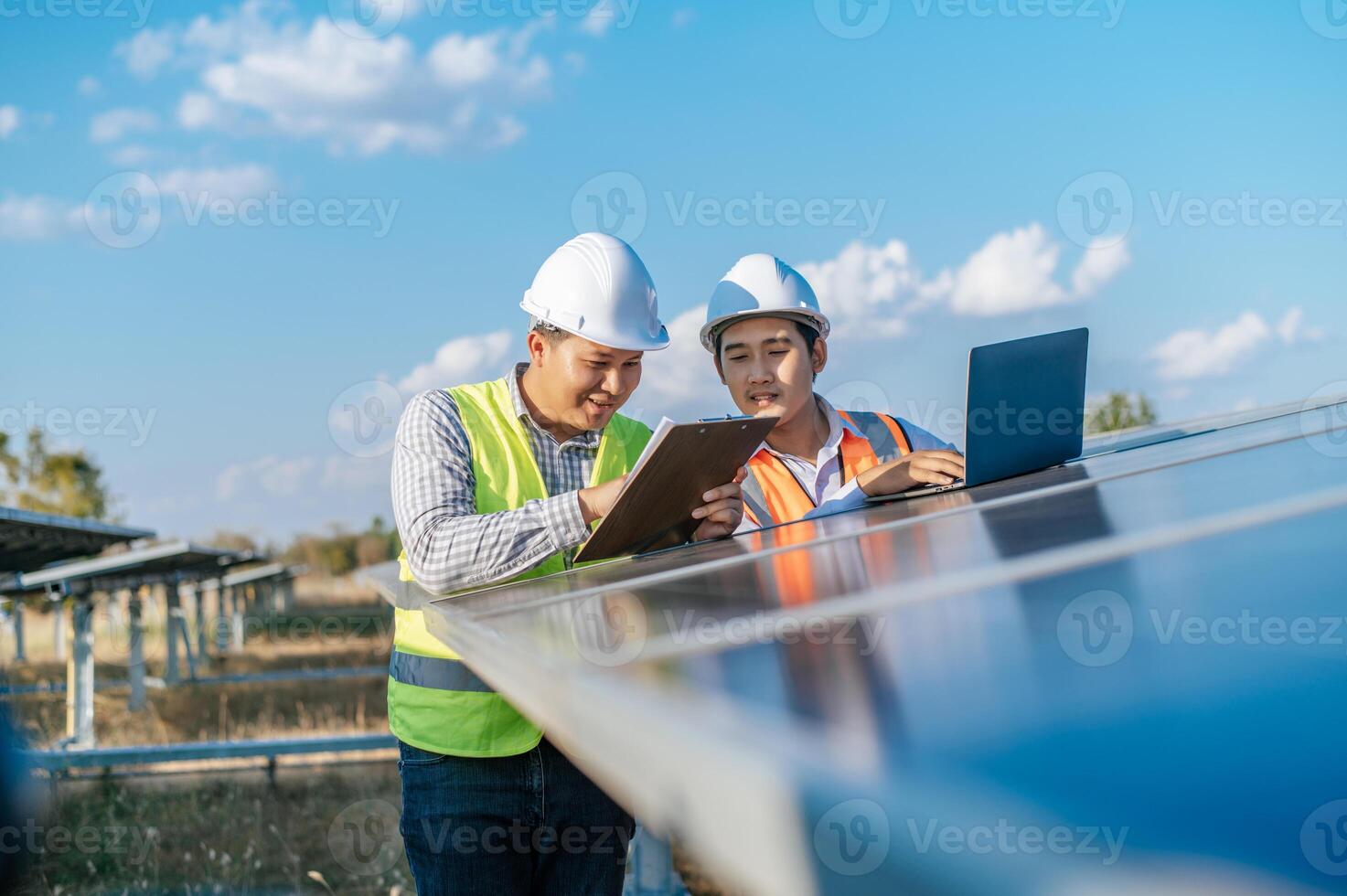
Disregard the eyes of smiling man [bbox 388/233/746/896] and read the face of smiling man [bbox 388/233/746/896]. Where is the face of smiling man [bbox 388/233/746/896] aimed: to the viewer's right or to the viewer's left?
to the viewer's right

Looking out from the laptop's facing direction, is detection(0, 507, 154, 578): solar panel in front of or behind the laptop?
in front

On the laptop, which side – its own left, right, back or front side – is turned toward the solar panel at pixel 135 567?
front

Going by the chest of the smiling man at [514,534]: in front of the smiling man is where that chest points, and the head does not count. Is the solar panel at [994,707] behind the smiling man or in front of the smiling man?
in front

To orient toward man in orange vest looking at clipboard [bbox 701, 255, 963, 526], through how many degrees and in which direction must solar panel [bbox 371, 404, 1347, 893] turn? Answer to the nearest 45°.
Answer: approximately 135° to its right
